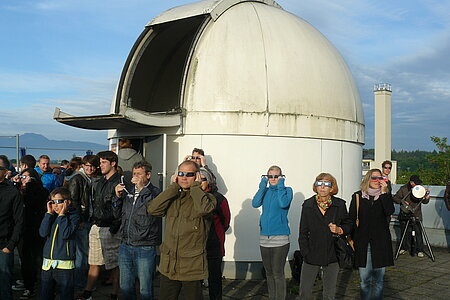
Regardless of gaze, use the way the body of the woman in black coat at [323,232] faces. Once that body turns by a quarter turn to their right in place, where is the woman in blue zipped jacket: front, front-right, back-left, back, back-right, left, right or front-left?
front-right

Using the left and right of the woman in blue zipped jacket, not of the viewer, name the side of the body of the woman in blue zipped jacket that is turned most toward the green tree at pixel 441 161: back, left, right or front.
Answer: back

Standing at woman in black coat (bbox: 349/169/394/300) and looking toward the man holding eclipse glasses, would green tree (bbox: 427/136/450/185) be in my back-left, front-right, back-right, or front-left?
back-right

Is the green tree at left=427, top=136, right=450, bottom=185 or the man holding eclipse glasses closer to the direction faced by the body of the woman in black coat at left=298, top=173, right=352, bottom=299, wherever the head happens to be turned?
the man holding eclipse glasses

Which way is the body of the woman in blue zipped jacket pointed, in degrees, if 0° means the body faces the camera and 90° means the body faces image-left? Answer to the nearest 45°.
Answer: approximately 0°
